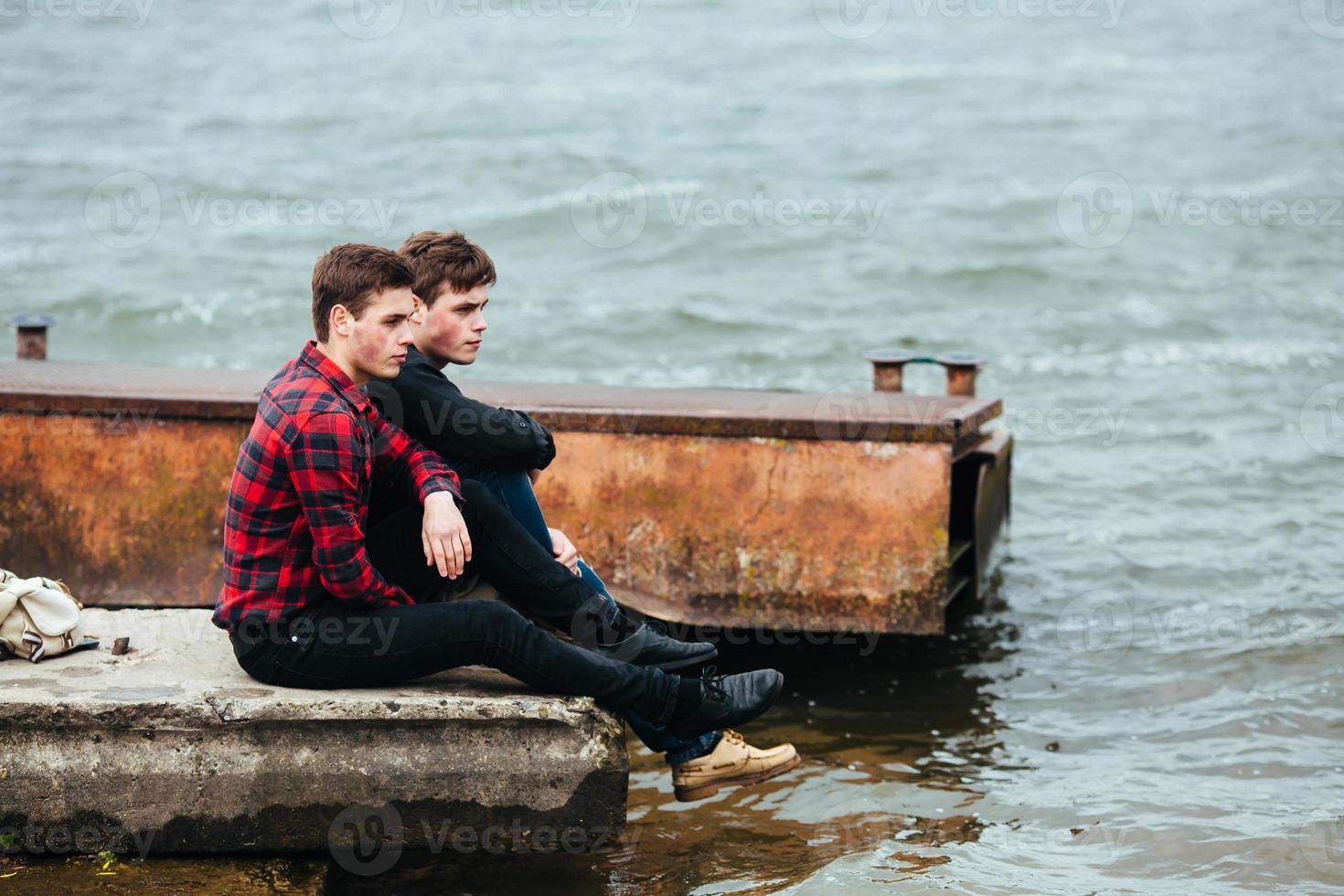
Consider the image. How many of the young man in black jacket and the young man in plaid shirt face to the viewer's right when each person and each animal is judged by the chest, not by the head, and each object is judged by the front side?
2

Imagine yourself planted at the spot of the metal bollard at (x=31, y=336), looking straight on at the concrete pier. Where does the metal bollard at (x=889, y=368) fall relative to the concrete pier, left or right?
left

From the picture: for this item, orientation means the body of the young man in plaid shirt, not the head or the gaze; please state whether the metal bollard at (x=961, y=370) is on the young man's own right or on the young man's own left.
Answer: on the young man's own left

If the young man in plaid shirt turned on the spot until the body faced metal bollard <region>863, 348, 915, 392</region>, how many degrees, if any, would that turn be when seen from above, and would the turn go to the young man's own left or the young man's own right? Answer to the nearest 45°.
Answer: approximately 45° to the young man's own left

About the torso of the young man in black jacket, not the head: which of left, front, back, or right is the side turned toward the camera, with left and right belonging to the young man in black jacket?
right

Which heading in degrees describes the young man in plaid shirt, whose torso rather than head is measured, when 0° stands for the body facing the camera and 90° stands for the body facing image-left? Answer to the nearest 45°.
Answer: approximately 270°

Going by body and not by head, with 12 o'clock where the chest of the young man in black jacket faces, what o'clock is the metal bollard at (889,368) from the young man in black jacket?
The metal bollard is roughly at 10 o'clock from the young man in black jacket.

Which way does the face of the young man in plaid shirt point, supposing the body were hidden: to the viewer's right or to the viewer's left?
to the viewer's right

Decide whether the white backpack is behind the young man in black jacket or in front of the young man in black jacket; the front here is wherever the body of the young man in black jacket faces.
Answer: behind

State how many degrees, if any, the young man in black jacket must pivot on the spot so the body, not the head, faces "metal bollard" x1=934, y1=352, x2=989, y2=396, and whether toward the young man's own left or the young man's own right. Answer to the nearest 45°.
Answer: approximately 45° to the young man's own left
